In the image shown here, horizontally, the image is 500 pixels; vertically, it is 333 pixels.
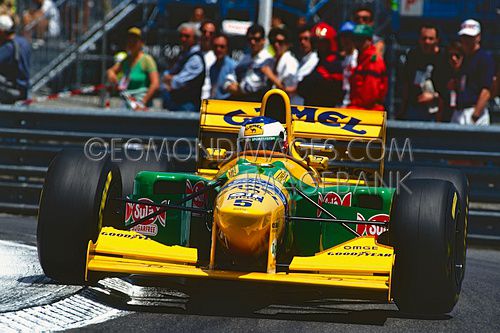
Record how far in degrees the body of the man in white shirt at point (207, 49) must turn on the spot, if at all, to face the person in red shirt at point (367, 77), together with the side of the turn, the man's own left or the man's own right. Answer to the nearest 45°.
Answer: approximately 45° to the man's own left

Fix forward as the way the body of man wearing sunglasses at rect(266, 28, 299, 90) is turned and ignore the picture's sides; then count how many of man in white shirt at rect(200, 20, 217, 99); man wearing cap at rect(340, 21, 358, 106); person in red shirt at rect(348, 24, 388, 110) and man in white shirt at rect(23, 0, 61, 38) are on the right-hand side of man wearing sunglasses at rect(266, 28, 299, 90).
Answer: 2

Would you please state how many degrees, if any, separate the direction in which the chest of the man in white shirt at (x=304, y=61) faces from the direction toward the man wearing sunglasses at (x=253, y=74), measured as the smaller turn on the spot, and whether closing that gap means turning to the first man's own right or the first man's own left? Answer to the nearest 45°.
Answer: approximately 45° to the first man's own right

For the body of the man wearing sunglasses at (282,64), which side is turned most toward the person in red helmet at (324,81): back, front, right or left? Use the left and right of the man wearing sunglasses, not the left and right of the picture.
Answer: left

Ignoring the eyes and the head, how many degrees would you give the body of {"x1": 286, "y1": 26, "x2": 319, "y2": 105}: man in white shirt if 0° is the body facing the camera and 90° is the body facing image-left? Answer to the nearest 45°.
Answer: approximately 45°

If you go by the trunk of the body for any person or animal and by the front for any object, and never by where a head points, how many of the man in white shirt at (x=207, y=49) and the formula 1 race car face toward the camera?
2
